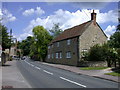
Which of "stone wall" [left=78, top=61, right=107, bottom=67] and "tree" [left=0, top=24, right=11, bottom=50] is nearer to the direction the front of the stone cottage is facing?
the tree

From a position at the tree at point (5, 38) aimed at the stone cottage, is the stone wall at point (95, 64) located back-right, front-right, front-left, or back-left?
front-right

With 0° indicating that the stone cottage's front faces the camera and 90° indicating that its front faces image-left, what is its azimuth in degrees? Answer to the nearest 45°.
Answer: approximately 45°

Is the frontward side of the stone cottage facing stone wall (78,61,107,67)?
no

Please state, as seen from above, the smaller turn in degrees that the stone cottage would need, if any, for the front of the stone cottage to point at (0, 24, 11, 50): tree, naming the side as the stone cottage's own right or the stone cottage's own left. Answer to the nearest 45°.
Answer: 0° — it already faces it
